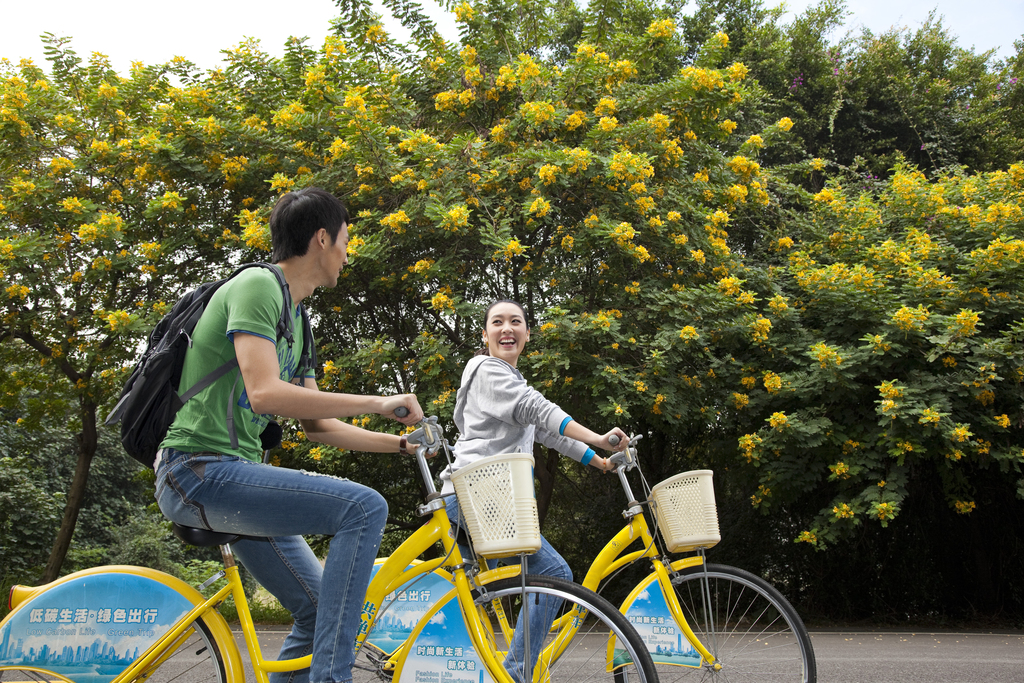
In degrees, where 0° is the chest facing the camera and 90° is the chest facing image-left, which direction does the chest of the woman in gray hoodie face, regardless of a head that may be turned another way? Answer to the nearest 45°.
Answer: approximately 270°

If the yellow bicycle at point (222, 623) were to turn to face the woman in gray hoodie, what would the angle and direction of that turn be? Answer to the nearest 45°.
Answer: approximately 45° to its left

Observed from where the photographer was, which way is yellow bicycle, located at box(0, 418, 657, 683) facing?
facing to the right of the viewer

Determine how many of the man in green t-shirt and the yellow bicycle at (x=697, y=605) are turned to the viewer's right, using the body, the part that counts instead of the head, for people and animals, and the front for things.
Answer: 2

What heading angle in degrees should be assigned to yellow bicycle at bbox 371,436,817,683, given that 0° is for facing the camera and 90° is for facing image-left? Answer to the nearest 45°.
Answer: approximately 270°

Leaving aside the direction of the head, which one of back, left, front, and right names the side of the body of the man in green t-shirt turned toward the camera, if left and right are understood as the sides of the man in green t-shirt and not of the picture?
right

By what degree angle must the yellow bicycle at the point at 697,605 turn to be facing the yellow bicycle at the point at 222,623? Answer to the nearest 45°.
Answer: approximately 135° to its right

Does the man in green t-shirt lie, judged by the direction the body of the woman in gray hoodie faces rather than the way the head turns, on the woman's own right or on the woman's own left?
on the woman's own right

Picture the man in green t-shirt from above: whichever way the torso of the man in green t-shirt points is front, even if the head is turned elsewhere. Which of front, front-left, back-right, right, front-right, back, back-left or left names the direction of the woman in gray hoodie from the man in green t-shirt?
front-left
